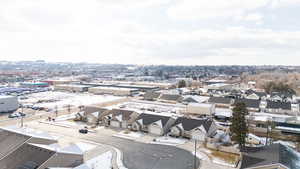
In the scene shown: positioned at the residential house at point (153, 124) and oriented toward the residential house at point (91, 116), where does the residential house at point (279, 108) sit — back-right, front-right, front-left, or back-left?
back-right

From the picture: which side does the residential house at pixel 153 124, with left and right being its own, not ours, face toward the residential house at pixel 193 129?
left

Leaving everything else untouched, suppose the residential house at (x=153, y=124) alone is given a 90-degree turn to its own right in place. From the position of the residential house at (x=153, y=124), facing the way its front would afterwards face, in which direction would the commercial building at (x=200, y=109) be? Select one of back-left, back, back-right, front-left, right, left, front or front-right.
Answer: right

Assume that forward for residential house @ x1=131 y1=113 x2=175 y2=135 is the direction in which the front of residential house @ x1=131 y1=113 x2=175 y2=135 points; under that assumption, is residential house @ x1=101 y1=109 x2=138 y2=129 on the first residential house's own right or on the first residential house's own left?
on the first residential house's own right

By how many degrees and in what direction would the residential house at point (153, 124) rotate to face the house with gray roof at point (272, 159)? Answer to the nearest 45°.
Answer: approximately 90° to its left

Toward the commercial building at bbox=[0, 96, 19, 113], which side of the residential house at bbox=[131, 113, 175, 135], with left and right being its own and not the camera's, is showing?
right

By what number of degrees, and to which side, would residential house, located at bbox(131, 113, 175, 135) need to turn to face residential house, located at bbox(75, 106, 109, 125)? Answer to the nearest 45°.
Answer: approximately 90° to its right

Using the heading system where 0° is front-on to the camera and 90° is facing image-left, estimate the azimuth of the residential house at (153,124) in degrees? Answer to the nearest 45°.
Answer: approximately 45°
